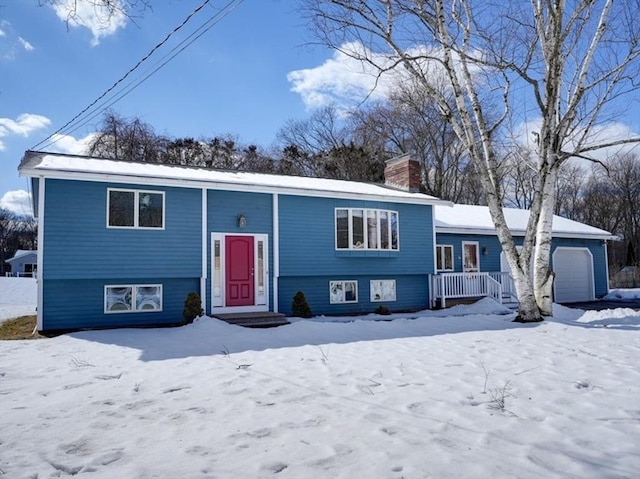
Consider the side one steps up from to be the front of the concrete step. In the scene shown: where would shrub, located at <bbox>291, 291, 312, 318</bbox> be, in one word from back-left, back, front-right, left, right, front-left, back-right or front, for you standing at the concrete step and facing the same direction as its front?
back-left

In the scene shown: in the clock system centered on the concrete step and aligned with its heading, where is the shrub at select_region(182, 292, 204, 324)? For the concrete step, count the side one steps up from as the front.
The shrub is roughly at 3 o'clock from the concrete step.

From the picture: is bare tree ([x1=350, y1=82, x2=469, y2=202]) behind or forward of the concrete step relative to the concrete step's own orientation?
behind

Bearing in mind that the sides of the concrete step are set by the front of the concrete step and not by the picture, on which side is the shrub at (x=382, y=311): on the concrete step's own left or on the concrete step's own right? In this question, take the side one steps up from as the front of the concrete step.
on the concrete step's own left

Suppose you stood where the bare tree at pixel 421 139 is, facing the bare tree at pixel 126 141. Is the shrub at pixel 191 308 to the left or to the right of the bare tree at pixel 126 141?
left

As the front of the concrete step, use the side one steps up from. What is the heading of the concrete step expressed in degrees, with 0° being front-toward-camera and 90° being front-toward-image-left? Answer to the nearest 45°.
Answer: approximately 0°
